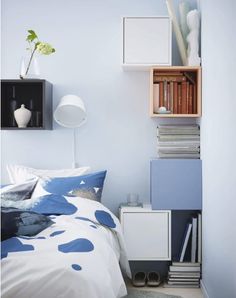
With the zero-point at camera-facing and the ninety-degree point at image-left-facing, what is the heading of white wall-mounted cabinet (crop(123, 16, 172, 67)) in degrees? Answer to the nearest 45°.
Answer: approximately 0°

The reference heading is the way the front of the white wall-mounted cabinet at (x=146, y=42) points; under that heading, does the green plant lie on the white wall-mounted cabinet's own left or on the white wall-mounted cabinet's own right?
on the white wall-mounted cabinet's own right

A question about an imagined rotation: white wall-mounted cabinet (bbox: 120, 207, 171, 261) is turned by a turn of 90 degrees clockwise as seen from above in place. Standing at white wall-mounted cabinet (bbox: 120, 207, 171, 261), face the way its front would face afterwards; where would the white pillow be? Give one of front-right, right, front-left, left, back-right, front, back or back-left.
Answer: front

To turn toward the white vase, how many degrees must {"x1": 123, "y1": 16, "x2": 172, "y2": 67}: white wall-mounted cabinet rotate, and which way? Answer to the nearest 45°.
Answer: approximately 90° to its right

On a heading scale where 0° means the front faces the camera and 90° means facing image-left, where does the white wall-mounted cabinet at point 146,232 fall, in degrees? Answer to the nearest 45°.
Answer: approximately 0°

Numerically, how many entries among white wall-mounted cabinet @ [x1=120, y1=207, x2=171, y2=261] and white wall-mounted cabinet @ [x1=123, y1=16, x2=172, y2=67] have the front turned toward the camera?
2

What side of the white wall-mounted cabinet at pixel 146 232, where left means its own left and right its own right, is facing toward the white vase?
right

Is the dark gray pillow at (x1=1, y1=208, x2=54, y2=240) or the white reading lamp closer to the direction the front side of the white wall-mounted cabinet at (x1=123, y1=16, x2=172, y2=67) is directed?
the dark gray pillow
